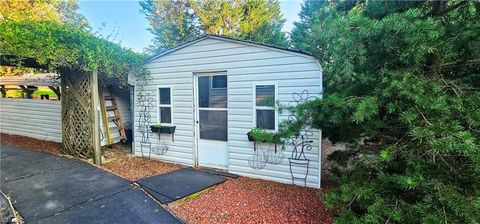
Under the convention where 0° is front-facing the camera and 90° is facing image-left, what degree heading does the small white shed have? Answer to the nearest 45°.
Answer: approximately 45°

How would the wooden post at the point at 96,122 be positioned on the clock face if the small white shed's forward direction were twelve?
The wooden post is roughly at 2 o'clock from the small white shed.

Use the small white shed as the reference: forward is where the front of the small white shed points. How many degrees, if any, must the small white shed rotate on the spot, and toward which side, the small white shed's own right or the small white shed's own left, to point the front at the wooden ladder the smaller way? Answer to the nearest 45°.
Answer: approximately 90° to the small white shed's own right

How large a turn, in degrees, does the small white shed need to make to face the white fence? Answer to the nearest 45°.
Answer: approximately 90° to its right

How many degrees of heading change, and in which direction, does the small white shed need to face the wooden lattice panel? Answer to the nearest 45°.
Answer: approximately 45° to its right
